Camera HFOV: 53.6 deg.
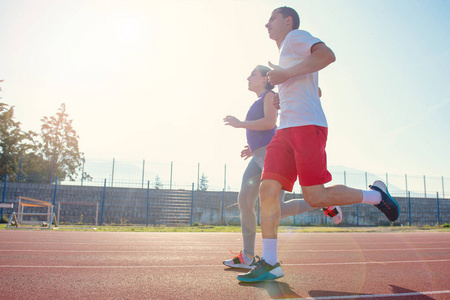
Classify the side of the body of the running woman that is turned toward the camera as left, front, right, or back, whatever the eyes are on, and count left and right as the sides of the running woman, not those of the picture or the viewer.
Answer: left

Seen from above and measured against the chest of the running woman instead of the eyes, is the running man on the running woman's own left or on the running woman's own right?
on the running woman's own left

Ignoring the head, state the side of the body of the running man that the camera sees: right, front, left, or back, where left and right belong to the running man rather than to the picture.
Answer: left
